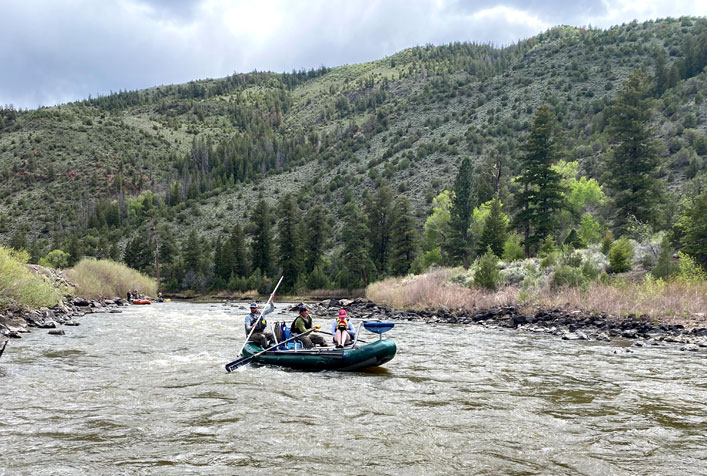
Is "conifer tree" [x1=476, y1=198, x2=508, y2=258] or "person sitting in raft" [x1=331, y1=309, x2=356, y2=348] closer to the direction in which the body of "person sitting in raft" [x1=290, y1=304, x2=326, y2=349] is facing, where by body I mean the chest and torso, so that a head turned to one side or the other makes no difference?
the person sitting in raft

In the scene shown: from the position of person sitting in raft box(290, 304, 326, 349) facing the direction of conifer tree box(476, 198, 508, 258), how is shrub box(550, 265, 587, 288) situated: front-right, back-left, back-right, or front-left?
front-right

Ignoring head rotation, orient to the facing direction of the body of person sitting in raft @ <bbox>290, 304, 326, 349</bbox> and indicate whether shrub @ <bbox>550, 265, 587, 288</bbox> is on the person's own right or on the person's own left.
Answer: on the person's own left

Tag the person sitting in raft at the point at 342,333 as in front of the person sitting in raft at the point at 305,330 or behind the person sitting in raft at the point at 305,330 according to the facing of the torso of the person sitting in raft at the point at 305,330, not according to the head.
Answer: in front

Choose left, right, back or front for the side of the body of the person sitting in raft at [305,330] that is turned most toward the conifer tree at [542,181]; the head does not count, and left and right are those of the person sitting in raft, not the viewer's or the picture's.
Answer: left

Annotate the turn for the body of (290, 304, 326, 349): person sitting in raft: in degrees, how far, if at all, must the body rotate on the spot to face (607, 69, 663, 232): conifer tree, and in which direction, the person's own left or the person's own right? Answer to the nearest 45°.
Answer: approximately 90° to the person's own left
